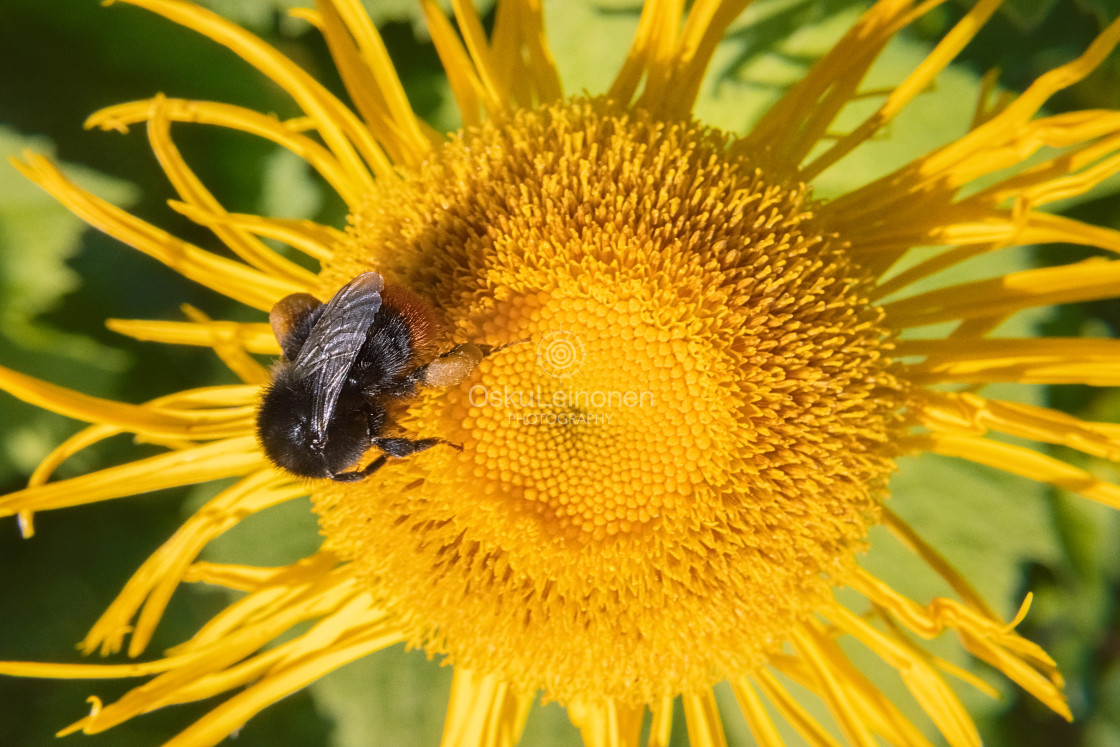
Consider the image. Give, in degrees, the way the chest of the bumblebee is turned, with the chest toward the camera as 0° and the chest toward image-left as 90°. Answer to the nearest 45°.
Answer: approximately 45°
